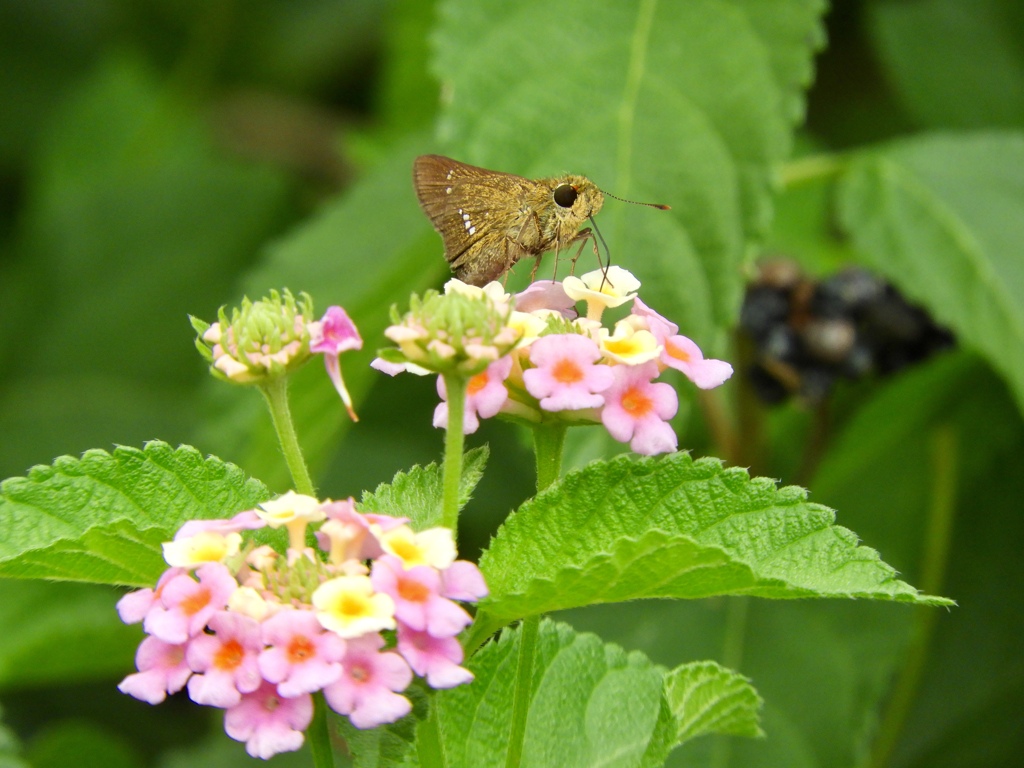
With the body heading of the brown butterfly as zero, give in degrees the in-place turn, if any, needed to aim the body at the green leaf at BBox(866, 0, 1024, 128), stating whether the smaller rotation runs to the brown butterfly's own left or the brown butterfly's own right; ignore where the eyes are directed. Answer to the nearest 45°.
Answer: approximately 45° to the brown butterfly's own left

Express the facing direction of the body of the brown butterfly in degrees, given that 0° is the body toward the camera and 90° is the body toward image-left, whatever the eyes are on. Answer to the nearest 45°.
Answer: approximately 270°

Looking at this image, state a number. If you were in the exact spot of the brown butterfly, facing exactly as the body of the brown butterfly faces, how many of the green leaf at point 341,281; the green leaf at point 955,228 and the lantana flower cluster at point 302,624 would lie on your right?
1

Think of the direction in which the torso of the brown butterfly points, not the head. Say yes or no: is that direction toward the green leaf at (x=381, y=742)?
no

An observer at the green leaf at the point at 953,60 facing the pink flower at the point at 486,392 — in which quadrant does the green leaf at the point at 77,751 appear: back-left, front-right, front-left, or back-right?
front-right
